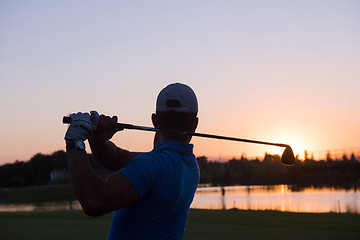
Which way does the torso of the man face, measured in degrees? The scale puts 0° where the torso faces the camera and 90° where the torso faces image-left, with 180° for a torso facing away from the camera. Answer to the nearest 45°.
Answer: approximately 135°

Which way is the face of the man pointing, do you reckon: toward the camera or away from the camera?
away from the camera
